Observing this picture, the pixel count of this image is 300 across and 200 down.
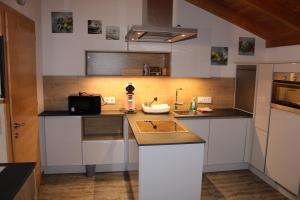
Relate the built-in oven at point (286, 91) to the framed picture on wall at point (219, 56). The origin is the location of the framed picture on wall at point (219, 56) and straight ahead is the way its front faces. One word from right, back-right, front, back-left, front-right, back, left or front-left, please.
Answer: front-left

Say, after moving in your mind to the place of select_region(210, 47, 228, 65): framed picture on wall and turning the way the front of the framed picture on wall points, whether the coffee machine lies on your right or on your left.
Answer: on your right

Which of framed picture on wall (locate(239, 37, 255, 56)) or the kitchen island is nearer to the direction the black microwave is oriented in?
the kitchen island

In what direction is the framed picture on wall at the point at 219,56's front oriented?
toward the camera

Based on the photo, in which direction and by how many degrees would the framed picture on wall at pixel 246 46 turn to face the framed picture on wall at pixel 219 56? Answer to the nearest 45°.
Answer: approximately 45° to its right

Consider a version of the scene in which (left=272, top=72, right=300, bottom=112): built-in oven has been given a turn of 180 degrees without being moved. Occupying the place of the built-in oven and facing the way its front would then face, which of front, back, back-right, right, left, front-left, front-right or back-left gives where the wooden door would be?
back

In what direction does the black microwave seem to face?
toward the camera

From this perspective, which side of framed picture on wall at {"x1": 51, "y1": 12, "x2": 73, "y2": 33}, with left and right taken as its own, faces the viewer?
front

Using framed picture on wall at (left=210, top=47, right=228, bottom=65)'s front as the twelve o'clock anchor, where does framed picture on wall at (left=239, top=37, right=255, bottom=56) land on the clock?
framed picture on wall at (left=239, top=37, right=255, bottom=56) is roughly at 8 o'clock from framed picture on wall at (left=210, top=47, right=228, bottom=65).

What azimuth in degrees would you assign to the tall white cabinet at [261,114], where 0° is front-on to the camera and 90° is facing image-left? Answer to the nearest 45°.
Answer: approximately 45°

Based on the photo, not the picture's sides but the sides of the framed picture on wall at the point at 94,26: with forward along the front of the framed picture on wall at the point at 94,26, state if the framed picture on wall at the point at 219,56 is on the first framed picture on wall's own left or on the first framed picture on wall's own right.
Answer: on the first framed picture on wall's own left

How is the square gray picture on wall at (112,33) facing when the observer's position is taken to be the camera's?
facing the viewer

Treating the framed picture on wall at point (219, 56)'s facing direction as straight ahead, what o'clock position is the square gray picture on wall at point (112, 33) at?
the square gray picture on wall at point (112, 33) is roughly at 2 o'clock from the framed picture on wall at point (219, 56).

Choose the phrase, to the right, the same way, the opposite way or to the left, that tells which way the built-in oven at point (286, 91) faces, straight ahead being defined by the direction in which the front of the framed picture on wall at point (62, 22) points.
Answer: to the right

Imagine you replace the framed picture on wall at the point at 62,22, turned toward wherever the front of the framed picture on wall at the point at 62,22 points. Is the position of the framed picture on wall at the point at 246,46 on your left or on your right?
on your left
